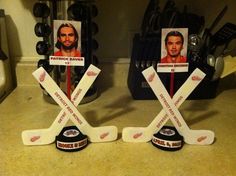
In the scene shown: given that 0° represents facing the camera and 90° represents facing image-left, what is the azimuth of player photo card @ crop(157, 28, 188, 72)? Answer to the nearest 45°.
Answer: approximately 0°

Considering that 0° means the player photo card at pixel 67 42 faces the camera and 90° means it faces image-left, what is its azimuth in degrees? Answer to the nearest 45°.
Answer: approximately 0°

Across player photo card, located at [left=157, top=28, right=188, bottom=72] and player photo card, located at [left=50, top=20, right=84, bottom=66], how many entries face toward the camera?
2
